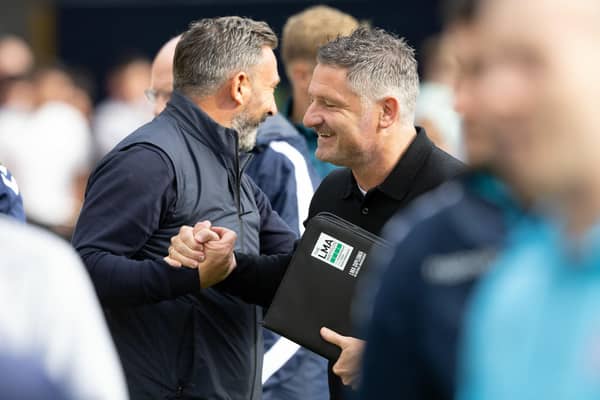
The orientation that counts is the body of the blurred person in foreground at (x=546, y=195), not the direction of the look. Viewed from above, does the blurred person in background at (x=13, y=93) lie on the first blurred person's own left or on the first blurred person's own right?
on the first blurred person's own right

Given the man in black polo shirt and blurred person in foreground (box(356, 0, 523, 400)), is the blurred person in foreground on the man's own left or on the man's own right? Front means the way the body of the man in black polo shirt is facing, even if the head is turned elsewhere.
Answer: on the man's own left

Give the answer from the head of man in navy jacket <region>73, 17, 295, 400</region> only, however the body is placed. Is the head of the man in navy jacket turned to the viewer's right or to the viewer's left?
to the viewer's right

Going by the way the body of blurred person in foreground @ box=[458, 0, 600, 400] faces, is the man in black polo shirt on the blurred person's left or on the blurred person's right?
on the blurred person's right
